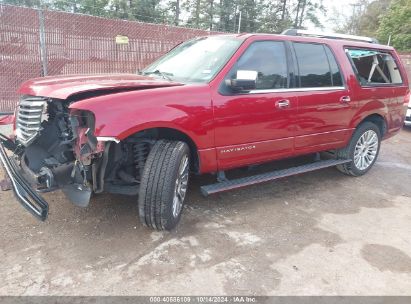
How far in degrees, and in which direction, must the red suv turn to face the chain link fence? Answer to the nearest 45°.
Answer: approximately 90° to its right

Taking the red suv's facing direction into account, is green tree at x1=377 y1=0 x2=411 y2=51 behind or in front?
behind

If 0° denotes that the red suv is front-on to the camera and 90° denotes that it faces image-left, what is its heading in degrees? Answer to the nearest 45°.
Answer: approximately 45°

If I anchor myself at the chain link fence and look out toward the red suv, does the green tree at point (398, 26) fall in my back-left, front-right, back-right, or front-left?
back-left
